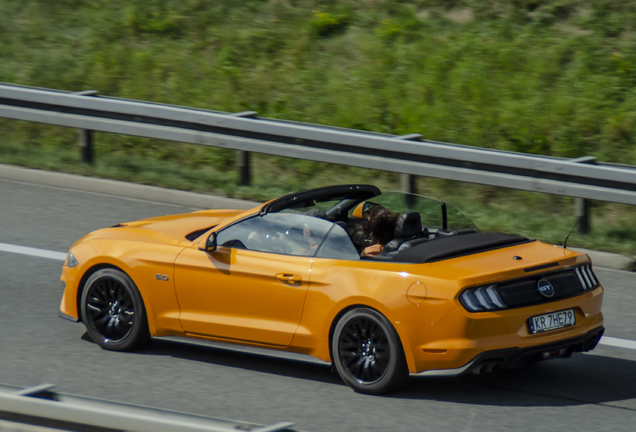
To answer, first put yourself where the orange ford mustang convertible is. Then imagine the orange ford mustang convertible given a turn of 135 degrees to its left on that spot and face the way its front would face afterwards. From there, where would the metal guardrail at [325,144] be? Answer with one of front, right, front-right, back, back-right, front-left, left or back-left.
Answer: back

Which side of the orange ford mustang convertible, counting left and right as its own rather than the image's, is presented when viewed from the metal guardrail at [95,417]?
left

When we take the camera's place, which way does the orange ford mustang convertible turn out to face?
facing away from the viewer and to the left of the viewer
